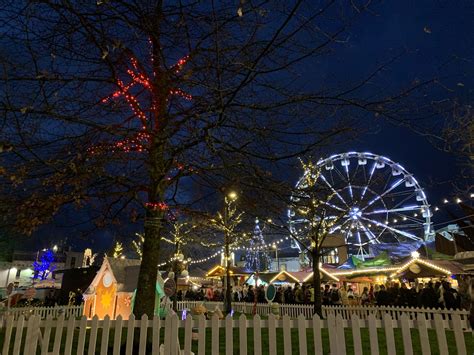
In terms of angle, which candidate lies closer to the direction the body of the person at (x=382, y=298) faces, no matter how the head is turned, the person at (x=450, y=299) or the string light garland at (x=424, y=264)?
the string light garland

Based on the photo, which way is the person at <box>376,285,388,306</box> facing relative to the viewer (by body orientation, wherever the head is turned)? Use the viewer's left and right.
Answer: facing away from the viewer

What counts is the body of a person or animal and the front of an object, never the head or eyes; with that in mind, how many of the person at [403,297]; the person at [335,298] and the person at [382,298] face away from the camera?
3

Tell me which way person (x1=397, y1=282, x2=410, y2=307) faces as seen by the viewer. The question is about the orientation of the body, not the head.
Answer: away from the camera

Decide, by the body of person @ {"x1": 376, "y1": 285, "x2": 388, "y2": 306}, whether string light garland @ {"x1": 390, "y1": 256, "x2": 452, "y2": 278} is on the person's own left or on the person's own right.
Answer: on the person's own right

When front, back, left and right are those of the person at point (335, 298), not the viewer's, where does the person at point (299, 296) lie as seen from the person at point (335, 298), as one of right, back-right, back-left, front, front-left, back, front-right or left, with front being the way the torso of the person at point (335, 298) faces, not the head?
left

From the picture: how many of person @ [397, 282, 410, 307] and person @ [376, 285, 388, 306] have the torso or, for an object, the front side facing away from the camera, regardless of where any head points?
2

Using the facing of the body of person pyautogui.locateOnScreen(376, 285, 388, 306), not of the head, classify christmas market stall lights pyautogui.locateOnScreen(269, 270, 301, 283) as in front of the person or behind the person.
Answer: in front

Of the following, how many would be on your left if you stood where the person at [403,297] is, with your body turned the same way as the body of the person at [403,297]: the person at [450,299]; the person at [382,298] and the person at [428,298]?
1

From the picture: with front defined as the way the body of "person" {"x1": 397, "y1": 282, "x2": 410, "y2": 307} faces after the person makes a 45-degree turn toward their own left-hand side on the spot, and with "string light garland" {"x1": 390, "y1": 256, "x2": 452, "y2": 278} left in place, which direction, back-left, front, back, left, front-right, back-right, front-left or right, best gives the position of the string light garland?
right

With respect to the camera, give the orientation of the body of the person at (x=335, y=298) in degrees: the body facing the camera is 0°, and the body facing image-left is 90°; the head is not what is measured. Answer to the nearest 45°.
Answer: approximately 180°

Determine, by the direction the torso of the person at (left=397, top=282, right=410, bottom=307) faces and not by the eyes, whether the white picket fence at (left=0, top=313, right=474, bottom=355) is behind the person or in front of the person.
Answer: behind

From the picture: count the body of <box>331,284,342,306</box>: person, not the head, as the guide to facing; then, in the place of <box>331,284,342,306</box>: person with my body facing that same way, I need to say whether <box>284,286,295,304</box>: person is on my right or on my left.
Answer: on my left

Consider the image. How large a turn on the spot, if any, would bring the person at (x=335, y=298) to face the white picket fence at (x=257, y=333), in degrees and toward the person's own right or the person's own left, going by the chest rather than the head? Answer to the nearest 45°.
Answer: approximately 180°
